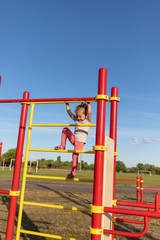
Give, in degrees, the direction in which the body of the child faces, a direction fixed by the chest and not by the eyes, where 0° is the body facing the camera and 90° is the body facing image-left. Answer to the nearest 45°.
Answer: approximately 45°
